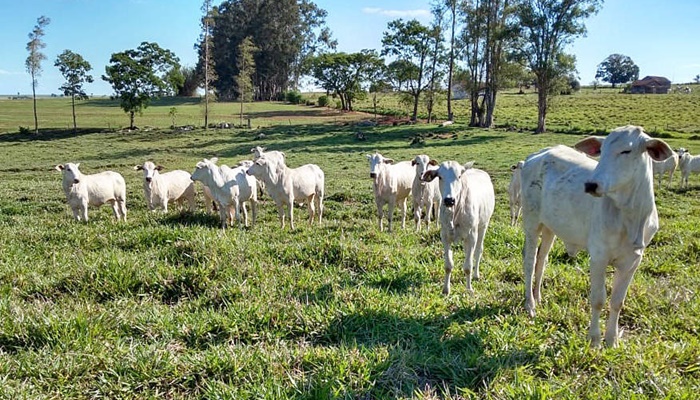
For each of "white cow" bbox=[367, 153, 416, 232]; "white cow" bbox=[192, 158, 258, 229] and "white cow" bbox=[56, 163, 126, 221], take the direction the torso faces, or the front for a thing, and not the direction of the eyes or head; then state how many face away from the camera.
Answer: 0

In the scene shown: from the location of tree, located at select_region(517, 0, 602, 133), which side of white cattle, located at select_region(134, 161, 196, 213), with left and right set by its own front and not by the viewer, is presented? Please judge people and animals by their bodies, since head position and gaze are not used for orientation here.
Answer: back

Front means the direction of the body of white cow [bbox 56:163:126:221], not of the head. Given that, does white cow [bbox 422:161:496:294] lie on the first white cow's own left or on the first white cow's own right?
on the first white cow's own left

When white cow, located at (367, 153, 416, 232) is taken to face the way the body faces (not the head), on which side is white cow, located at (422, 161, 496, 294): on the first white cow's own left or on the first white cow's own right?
on the first white cow's own left

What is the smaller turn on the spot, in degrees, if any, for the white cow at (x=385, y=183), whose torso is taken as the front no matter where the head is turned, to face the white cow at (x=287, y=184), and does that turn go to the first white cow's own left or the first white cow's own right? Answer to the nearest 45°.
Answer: approximately 45° to the first white cow's own right

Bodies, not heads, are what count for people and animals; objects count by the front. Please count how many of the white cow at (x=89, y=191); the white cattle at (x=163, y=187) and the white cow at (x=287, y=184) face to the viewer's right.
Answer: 0

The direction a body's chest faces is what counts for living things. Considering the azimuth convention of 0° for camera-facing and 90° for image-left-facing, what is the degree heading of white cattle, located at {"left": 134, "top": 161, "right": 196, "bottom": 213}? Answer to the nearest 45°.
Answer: approximately 45°

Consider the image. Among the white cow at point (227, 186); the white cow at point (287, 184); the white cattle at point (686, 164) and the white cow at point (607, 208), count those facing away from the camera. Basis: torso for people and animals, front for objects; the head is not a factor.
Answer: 0

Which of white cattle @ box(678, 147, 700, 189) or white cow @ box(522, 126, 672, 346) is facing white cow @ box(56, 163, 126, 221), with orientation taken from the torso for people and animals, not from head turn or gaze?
the white cattle

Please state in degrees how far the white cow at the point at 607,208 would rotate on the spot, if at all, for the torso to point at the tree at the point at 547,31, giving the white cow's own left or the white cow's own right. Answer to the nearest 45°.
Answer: approximately 135° to the white cow's own left

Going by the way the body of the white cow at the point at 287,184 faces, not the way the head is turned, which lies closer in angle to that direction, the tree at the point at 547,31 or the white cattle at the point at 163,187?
the white cattle

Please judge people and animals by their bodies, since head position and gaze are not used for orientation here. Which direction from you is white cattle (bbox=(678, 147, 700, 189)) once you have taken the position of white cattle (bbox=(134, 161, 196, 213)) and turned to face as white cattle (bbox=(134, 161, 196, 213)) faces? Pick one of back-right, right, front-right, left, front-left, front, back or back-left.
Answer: back-left

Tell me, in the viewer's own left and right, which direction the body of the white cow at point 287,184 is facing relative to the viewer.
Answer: facing the viewer and to the left of the viewer

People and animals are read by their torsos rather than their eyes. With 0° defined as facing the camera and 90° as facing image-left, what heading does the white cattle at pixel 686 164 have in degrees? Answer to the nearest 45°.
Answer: approximately 45°
